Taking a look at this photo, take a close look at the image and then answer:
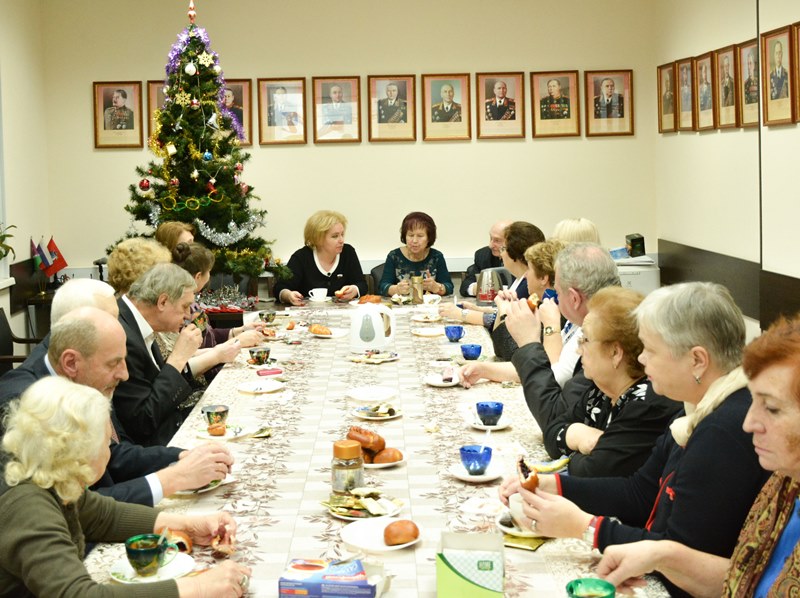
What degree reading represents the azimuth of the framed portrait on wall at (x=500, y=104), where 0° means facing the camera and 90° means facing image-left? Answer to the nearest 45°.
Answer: approximately 0°

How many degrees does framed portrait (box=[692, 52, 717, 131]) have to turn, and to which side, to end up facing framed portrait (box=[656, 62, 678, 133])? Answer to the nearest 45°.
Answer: approximately 135° to its right

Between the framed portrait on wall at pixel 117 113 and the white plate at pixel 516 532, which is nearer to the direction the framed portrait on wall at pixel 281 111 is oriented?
the white plate

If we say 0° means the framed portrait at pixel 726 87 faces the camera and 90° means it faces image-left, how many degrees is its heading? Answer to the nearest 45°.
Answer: approximately 45°

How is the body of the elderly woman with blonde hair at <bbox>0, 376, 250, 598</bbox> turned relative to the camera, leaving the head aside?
to the viewer's right

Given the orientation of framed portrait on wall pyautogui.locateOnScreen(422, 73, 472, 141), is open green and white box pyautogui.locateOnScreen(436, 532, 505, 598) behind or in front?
in front

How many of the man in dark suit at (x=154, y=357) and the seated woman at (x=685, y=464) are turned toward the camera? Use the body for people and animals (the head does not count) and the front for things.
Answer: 0

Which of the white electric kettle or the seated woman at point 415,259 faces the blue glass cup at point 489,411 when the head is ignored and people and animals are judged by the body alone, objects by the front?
the seated woman

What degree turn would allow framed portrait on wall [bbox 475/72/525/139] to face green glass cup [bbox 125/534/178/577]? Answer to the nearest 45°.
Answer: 0° — it already faces it

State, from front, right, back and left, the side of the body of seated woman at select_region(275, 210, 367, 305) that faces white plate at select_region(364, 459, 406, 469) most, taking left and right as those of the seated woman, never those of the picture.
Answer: front

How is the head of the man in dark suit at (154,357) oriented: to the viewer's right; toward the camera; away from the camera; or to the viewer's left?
to the viewer's right

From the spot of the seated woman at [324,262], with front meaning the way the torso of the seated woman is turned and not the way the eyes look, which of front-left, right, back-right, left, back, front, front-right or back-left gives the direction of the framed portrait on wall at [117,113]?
back-right

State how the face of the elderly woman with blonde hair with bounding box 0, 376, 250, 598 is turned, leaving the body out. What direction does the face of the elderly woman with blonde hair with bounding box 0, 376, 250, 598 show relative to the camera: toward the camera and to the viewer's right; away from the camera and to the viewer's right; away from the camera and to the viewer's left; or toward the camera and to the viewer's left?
away from the camera and to the viewer's right

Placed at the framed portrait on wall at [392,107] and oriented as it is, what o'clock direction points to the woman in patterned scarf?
The woman in patterned scarf is roughly at 12 o'clock from the framed portrait on wall.
